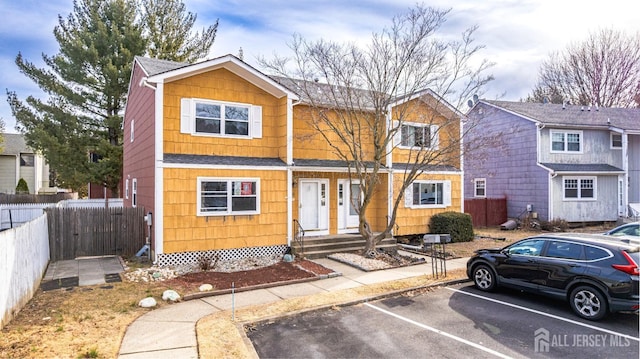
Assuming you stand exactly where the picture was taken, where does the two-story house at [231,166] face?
facing the viewer and to the right of the viewer

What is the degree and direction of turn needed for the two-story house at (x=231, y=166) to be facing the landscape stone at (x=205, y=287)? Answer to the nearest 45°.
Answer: approximately 45° to its right

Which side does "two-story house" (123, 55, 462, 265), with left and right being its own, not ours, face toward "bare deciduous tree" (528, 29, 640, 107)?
left

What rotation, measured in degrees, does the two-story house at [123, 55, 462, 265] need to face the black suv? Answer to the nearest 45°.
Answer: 0° — it already faces it

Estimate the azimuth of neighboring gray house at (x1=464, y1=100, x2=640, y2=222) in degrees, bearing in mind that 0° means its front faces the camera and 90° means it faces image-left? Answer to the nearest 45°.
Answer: approximately 315°

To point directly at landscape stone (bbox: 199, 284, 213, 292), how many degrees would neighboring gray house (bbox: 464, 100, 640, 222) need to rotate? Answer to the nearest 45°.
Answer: approximately 45° to its right

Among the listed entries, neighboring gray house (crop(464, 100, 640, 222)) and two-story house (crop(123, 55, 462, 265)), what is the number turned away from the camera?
0

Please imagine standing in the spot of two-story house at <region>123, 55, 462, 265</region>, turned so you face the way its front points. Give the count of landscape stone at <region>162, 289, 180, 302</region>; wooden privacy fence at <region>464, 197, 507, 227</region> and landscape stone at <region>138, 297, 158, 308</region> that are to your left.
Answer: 1

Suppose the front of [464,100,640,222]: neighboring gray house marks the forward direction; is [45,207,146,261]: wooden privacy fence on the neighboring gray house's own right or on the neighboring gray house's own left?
on the neighboring gray house's own right

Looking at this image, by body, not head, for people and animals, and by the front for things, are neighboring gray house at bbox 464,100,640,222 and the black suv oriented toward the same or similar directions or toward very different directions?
very different directions
